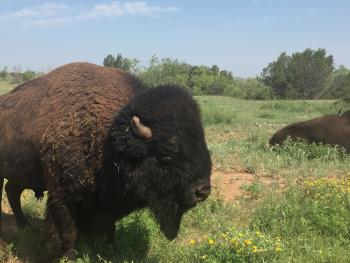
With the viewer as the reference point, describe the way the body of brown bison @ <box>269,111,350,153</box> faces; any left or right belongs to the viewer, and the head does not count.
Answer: facing to the right of the viewer

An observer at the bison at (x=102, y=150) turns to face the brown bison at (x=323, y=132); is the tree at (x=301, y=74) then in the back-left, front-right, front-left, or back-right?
front-left

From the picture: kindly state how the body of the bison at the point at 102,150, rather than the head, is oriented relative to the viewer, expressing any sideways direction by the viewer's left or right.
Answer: facing the viewer and to the right of the viewer

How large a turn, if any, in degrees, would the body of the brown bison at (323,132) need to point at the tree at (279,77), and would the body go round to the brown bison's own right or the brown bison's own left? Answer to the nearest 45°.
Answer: approximately 90° to the brown bison's own left

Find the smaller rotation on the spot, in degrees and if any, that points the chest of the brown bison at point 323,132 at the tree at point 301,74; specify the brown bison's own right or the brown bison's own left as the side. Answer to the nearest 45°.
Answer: approximately 90° to the brown bison's own left

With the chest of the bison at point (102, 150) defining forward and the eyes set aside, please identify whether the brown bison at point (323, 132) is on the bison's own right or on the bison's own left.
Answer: on the bison's own left

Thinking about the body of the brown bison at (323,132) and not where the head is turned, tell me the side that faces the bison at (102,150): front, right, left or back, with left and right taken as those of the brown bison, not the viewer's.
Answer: right

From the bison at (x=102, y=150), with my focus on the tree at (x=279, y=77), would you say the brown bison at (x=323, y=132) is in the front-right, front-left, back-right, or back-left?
front-right

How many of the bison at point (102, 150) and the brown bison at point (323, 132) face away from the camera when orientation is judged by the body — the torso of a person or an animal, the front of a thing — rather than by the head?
0

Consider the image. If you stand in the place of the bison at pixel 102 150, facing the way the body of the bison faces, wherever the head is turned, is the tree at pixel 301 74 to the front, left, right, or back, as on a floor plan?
left
